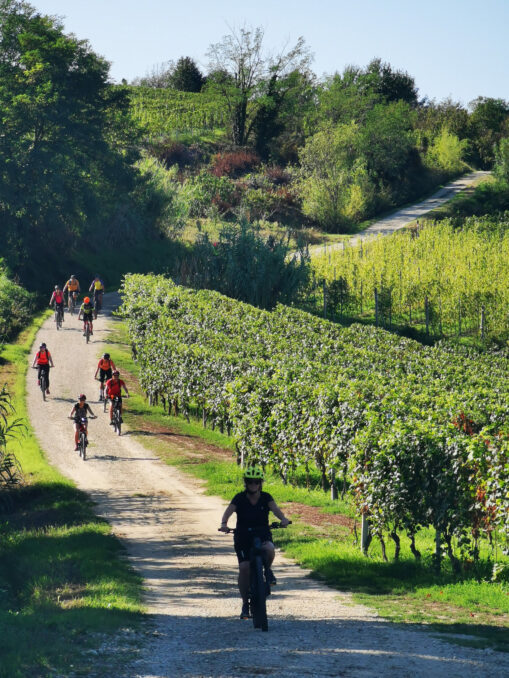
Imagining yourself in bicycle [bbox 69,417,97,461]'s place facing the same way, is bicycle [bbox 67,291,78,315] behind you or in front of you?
behind

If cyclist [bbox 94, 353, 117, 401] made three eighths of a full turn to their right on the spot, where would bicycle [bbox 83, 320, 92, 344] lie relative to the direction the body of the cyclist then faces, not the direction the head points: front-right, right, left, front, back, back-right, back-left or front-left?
front-right

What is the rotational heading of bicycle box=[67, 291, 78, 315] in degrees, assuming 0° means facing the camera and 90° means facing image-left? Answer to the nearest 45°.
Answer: approximately 0°

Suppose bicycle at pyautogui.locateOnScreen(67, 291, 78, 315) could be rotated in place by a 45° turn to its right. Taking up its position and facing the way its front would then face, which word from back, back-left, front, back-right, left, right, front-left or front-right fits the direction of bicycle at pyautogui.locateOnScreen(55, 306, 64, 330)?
front-left

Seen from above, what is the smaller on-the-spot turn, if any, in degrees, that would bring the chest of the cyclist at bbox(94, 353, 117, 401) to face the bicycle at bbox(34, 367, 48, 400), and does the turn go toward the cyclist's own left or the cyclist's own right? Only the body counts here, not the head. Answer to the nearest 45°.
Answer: approximately 135° to the cyclist's own right

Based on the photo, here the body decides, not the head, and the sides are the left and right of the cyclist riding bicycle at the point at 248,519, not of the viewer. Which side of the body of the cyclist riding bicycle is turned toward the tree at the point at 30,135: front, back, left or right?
back

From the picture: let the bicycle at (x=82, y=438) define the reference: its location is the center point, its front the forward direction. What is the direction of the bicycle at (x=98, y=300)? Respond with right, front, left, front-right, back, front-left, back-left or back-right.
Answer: back

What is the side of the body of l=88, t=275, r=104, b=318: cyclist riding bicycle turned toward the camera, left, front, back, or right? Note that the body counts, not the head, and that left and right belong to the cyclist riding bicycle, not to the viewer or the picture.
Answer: front

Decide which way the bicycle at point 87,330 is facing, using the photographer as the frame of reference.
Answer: facing the viewer

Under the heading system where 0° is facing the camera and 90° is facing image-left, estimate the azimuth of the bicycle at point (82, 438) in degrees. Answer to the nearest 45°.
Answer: approximately 0°

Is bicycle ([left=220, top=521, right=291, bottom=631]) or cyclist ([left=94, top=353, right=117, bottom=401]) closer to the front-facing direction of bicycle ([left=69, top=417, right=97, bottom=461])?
the bicycle

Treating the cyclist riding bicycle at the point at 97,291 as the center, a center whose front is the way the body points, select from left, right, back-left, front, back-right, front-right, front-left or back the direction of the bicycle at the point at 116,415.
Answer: front
